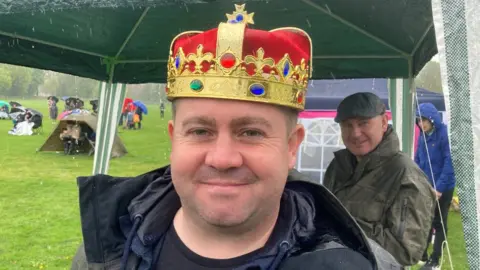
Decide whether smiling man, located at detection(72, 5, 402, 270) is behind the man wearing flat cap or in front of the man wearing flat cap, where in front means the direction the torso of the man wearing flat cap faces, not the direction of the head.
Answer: in front

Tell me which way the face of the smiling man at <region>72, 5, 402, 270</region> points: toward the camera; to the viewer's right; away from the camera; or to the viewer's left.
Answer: toward the camera

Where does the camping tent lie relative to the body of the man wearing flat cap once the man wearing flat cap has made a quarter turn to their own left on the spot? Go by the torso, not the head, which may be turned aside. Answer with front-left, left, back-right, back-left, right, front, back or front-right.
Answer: back

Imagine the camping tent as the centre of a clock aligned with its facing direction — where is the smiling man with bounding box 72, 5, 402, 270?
The smiling man is roughly at 12 o'clock from the camping tent.

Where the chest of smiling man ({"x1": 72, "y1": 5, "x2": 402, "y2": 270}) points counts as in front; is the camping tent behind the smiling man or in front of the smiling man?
behind

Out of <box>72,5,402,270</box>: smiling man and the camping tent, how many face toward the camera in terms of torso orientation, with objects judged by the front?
2

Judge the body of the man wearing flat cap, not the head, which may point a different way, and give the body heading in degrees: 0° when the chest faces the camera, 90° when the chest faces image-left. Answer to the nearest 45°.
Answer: approximately 45°

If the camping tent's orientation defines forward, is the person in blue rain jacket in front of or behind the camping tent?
in front

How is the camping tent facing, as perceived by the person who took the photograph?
facing the viewer

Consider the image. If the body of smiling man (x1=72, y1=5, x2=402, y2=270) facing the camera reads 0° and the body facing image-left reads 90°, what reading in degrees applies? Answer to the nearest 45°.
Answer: approximately 0°

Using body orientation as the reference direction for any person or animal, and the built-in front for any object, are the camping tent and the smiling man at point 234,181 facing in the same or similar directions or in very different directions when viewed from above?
same or similar directions

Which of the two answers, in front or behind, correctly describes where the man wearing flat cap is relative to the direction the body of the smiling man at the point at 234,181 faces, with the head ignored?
behind

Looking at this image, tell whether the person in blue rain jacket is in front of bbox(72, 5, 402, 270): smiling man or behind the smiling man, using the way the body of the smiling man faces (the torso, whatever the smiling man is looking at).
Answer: behind

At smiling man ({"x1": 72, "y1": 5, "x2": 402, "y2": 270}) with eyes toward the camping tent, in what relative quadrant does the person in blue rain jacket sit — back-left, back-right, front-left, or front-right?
front-right
